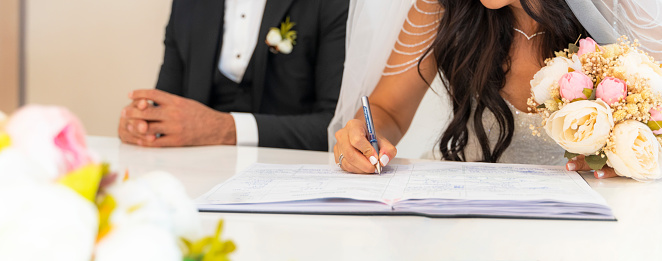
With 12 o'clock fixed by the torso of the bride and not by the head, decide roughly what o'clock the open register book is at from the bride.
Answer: The open register book is roughly at 12 o'clock from the bride.

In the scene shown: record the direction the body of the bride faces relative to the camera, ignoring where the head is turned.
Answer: toward the camera

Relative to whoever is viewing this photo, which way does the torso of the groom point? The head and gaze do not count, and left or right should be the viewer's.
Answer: facing the viewer and to the left of the viewer

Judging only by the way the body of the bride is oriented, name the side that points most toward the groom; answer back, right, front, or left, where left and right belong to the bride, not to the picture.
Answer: right

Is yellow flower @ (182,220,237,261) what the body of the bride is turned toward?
yes

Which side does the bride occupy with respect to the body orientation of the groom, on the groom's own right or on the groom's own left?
on the groom's own left

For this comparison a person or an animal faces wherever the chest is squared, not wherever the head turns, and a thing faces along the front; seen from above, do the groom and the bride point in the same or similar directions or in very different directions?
same or similar directions

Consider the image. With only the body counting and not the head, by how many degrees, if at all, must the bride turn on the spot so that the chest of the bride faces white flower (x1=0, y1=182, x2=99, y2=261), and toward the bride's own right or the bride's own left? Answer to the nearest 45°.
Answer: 0° — they already face it

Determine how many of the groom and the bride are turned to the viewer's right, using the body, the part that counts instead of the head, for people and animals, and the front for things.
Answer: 0

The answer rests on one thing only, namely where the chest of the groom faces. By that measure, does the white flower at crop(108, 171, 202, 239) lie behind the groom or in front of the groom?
in front

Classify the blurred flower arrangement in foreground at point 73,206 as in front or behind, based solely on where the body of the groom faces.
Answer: in front

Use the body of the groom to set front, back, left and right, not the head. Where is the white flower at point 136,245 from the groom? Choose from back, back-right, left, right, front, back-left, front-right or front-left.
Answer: front-left

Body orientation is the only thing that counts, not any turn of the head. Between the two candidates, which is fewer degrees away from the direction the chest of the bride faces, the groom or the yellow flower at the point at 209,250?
the yellow flower
